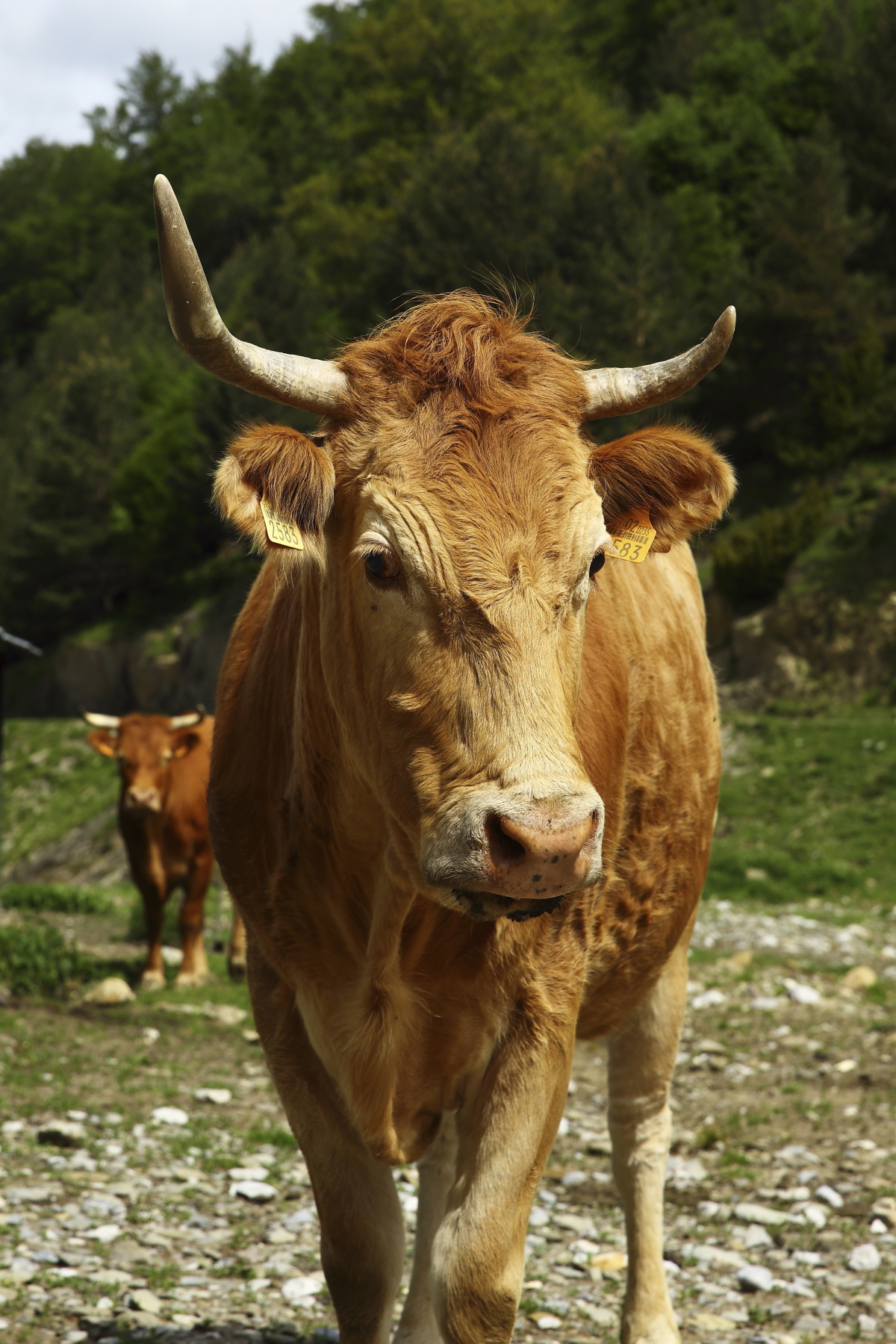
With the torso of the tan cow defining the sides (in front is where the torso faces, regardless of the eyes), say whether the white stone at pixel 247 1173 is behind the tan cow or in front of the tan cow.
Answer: behind

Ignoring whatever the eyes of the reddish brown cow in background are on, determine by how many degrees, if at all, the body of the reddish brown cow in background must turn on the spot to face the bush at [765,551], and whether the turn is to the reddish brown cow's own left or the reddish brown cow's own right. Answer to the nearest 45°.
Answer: approximately 180°

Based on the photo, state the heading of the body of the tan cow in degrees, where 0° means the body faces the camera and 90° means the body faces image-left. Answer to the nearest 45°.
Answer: approximately 0°

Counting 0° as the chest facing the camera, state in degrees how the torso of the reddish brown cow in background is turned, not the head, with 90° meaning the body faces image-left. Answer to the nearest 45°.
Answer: approximately 45°

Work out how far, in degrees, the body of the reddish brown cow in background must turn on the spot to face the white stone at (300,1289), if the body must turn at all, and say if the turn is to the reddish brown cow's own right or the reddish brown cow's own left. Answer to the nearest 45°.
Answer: approximately 45° to the reddish brown cow's own left

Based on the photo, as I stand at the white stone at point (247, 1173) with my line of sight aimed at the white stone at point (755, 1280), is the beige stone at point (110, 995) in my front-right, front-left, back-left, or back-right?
back-left

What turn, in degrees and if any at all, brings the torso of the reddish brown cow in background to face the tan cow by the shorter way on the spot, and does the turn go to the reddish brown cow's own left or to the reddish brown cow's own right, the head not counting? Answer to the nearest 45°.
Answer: approximately 45° to the reddish brown cow's own left
